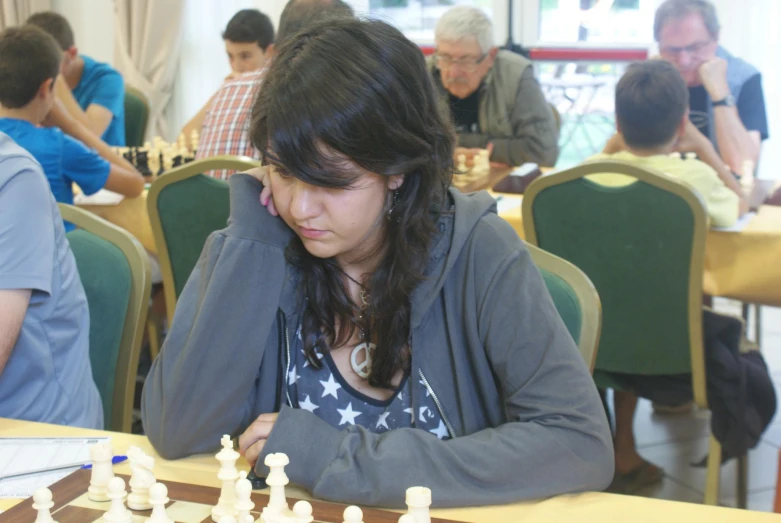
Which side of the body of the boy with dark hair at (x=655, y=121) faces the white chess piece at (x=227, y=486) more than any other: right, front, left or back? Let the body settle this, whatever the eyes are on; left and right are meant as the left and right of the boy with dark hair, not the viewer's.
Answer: back

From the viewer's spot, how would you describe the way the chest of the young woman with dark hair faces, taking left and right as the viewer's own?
facing the viewer and to the left of the viewer

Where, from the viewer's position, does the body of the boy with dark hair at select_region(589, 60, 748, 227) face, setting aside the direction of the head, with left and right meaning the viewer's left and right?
facing away from the viewer

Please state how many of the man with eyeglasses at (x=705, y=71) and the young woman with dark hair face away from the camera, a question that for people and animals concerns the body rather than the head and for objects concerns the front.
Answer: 0

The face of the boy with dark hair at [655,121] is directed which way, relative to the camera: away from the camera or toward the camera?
away from the camera

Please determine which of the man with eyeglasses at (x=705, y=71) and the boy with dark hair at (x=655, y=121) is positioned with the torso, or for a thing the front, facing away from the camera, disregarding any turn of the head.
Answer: the boy with dark hair

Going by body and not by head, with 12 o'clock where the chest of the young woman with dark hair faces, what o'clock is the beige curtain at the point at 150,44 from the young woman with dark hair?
The beige curtain is roughly at 4 o'clock from the young woman with dark hair.

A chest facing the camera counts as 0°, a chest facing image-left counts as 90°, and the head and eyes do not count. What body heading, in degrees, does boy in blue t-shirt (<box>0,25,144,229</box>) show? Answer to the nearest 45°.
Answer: approximately 225°

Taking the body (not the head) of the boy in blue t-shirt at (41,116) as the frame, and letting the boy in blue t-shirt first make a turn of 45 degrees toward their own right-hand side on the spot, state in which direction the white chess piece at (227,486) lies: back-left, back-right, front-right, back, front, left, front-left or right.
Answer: right
